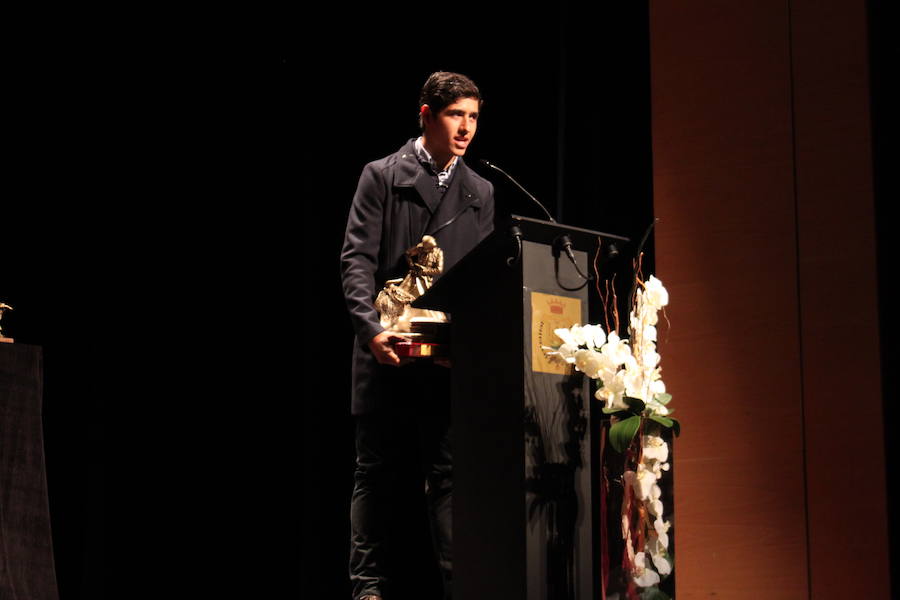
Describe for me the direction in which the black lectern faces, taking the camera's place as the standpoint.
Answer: facing the viewer and to the right of the viewer

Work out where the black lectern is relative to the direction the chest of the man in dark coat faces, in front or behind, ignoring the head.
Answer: in front

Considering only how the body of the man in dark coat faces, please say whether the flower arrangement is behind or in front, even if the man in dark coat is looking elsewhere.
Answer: in front

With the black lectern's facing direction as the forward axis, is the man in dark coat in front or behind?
behind

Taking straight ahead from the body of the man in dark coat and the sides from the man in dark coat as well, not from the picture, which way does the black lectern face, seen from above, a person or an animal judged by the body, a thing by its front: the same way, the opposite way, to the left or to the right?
the same way

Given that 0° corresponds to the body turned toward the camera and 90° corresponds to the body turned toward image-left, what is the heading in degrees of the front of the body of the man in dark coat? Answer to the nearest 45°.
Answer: approximately 315°

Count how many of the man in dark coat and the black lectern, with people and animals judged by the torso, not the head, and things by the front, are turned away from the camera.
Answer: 0

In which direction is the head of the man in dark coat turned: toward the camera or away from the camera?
toward the camera
